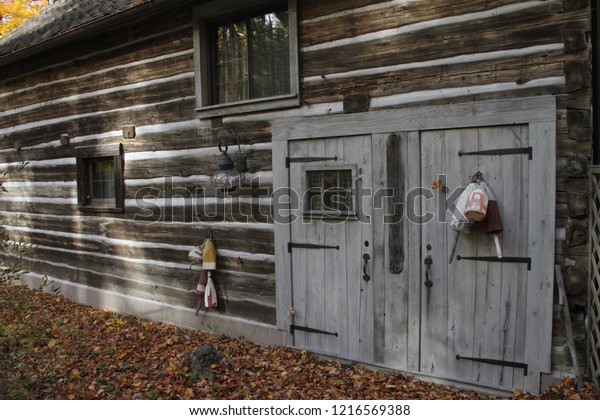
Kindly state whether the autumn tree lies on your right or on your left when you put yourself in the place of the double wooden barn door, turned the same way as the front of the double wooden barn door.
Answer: on your right

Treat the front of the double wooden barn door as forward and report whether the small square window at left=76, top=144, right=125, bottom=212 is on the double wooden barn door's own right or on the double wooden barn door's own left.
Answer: on the double wooden barn door's own right
